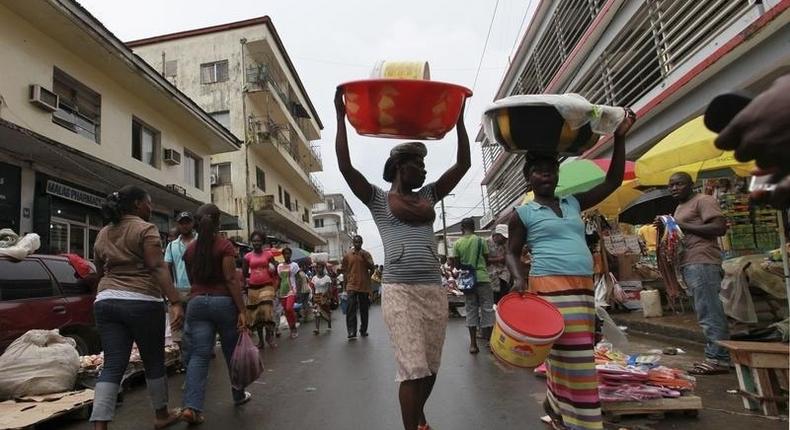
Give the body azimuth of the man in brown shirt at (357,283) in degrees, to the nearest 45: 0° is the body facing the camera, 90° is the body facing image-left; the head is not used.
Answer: approximately 0°

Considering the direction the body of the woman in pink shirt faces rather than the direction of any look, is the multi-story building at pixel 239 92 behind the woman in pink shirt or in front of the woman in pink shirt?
behind

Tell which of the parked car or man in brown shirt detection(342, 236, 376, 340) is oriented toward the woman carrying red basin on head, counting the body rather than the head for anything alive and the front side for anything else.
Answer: the man in brown shirt

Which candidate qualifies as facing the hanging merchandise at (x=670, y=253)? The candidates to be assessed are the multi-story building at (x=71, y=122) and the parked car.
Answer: the multi-story building

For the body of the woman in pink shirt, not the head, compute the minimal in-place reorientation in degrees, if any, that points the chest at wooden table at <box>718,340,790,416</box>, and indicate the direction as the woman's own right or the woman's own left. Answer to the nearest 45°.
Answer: approximately 45° to the woman's own left

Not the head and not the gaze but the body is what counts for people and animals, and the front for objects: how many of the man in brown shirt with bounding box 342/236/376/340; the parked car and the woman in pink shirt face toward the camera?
2
